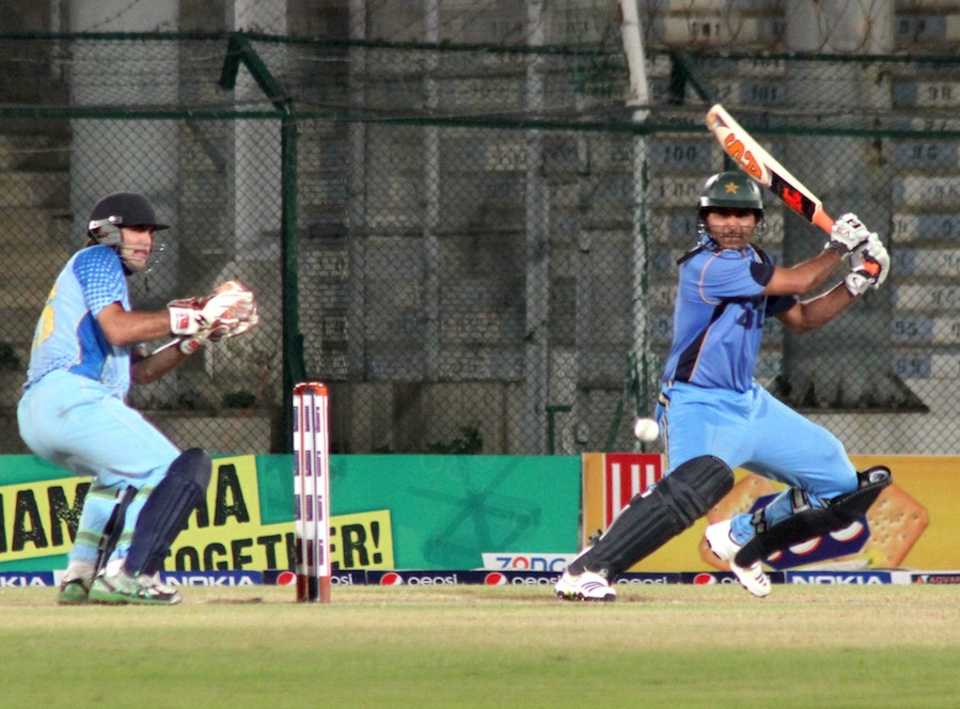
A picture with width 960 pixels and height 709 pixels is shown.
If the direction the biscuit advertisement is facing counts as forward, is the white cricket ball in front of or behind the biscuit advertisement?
in front

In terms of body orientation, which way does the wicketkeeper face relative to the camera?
to the viewer's right

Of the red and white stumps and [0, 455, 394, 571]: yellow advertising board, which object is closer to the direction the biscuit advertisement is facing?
the red and white stumps

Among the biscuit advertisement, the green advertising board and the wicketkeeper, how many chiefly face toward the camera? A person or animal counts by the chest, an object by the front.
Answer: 2

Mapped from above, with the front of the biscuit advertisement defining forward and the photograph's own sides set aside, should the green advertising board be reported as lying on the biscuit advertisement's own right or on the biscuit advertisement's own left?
on the biscuit advertisement's own right

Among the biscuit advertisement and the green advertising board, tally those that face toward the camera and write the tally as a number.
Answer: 2

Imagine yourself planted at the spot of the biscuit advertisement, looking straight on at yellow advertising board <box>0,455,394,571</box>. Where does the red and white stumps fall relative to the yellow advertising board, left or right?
left

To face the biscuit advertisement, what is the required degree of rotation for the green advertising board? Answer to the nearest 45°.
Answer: approximately 90° to its left

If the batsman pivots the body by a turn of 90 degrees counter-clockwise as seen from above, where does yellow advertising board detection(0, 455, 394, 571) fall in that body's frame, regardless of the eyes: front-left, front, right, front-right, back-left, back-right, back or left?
left

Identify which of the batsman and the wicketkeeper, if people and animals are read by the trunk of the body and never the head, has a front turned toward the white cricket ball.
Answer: the wicketkeeper

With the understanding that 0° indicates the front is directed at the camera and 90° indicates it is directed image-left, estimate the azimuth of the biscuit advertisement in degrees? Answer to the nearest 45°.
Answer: approximately 0°

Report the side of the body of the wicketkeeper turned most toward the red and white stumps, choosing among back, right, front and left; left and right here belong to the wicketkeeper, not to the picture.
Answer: front
